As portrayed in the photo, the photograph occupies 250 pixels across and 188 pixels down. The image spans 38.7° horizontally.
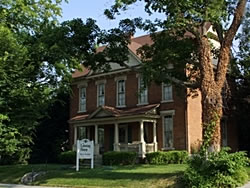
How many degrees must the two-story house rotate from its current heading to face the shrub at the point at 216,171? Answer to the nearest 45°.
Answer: approximately 45° to its left

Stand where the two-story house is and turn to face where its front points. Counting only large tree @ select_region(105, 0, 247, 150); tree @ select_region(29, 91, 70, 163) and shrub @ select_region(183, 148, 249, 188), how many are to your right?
1

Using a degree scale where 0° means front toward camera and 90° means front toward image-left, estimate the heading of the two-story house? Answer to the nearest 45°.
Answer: approximately 45°

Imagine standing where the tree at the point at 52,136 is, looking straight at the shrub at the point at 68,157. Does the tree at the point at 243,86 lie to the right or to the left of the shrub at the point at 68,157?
left

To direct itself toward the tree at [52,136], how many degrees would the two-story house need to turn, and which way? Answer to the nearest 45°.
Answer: approximately 90° to its right

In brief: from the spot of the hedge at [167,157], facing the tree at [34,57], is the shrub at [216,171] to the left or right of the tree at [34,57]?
left

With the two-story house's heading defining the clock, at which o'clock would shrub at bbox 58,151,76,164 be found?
The shrub is roughly at 2 o'clock from the two-story house.

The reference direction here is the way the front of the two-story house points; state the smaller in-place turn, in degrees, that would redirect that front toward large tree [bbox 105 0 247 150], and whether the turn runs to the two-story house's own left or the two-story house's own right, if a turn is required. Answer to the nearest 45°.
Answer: approximately 45° to the two-story house's own left
